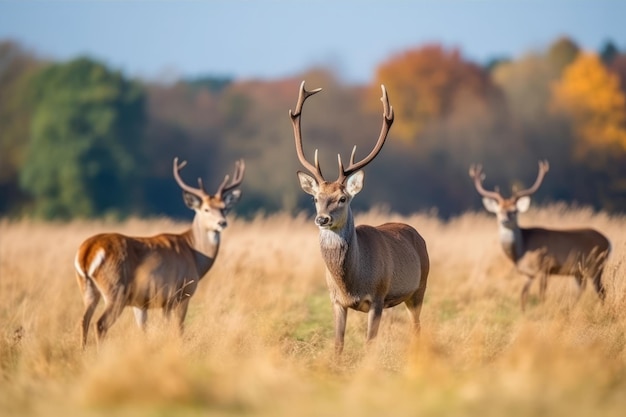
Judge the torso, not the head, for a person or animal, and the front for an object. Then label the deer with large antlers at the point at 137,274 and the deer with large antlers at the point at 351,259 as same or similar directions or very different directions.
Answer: very different directions

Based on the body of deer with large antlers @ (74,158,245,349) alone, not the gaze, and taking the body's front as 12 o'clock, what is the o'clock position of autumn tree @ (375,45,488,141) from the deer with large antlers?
The autumn tree is roughly at 11 o'clock from the deer with large antlers.

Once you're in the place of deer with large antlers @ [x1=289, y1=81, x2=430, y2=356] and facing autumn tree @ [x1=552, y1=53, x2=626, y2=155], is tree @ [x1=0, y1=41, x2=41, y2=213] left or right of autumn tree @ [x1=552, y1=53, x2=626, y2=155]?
left

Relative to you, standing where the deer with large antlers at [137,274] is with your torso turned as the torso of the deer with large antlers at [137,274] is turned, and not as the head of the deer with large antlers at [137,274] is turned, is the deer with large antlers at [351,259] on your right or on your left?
on your right

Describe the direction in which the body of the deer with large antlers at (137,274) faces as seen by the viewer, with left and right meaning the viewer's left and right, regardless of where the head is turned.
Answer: facing away from the viewer and to the right of the viewer

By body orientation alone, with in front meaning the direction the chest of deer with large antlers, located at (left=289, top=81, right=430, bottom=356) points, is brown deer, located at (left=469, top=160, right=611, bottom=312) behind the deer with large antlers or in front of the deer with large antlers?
behind

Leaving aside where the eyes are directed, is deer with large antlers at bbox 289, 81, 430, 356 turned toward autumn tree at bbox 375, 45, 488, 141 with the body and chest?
no

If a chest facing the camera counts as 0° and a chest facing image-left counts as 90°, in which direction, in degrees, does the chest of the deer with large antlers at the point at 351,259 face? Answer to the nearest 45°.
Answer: approximately 45°

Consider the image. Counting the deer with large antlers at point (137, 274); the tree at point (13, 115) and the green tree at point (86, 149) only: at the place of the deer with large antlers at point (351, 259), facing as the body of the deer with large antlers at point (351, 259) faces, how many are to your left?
0

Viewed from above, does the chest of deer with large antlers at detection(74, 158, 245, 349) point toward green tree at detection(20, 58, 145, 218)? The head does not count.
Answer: no

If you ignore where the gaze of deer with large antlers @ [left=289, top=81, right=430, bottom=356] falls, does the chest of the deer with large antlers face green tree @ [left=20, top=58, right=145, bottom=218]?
no

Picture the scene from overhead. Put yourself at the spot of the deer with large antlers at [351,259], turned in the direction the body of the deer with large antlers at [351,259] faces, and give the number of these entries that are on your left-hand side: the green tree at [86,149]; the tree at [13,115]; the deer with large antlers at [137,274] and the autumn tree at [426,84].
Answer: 0
